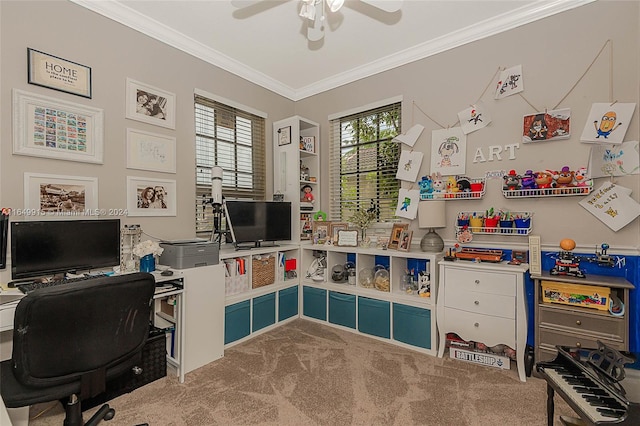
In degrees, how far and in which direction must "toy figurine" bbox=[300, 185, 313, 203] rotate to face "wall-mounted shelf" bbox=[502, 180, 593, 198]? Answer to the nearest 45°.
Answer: approximately 45° to its left

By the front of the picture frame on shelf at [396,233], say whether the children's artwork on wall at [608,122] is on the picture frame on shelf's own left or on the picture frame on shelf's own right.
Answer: on the picture frame on shelf's own left

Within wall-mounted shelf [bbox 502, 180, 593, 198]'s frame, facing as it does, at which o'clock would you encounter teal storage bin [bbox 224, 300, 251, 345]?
The teal storage bin is roughly at 2 o'clock from the wall-mounted shelf.

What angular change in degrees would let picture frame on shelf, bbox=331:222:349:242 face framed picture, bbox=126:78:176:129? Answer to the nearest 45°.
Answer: approximately 45° to its right

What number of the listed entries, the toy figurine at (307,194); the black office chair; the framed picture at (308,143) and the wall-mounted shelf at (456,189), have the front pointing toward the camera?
3

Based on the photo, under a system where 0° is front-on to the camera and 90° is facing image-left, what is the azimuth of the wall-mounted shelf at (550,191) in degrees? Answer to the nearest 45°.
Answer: approximately 0°

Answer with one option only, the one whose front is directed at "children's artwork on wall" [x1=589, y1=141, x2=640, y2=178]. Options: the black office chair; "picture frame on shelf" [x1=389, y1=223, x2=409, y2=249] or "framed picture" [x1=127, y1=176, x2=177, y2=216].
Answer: the framed picture
